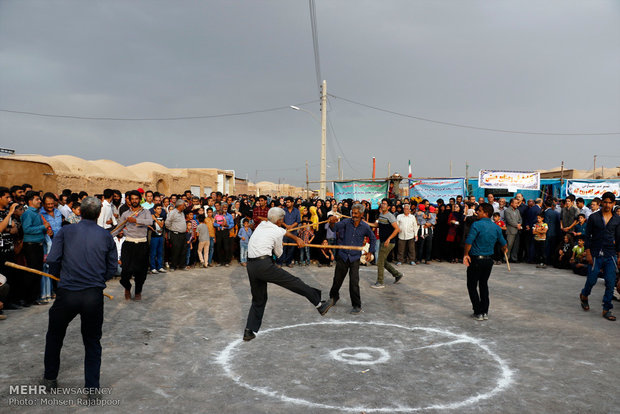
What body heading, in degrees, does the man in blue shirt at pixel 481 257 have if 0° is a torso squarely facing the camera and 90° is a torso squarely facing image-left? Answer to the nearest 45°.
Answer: approximately 135°

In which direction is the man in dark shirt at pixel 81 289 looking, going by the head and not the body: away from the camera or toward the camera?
away from the camera

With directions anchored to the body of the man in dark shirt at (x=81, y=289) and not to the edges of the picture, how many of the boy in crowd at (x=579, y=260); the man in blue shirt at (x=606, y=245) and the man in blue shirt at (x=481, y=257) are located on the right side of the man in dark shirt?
3

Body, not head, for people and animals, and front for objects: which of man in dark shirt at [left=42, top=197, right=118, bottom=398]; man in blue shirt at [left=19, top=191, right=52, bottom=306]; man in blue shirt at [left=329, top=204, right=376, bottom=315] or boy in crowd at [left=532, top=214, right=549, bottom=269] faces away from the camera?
the man in dark shirt

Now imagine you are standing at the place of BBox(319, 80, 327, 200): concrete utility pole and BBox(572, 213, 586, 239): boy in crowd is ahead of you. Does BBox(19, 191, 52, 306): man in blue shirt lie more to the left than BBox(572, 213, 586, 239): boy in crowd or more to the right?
right

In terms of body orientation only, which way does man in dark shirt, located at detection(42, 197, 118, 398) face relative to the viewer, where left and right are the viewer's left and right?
facing away from the viewer

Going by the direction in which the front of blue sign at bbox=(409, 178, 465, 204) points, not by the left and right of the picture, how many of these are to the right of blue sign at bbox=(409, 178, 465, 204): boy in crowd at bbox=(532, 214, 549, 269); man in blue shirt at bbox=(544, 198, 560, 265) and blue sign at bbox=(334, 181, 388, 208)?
1

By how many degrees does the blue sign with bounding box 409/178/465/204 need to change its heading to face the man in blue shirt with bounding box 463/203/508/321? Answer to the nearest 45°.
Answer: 0° — it already faces them

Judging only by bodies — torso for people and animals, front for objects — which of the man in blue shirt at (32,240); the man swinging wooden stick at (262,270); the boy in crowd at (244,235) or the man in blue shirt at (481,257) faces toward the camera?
the boy in crowd

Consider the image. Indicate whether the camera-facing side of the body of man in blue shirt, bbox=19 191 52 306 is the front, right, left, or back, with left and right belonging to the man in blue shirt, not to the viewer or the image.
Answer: right
